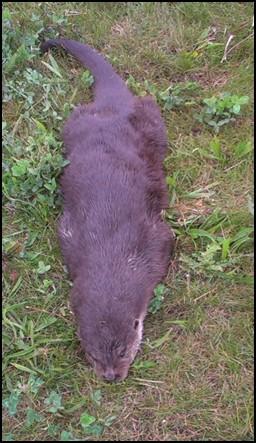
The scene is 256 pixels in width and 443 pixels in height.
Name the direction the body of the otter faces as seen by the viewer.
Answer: toward the camera
